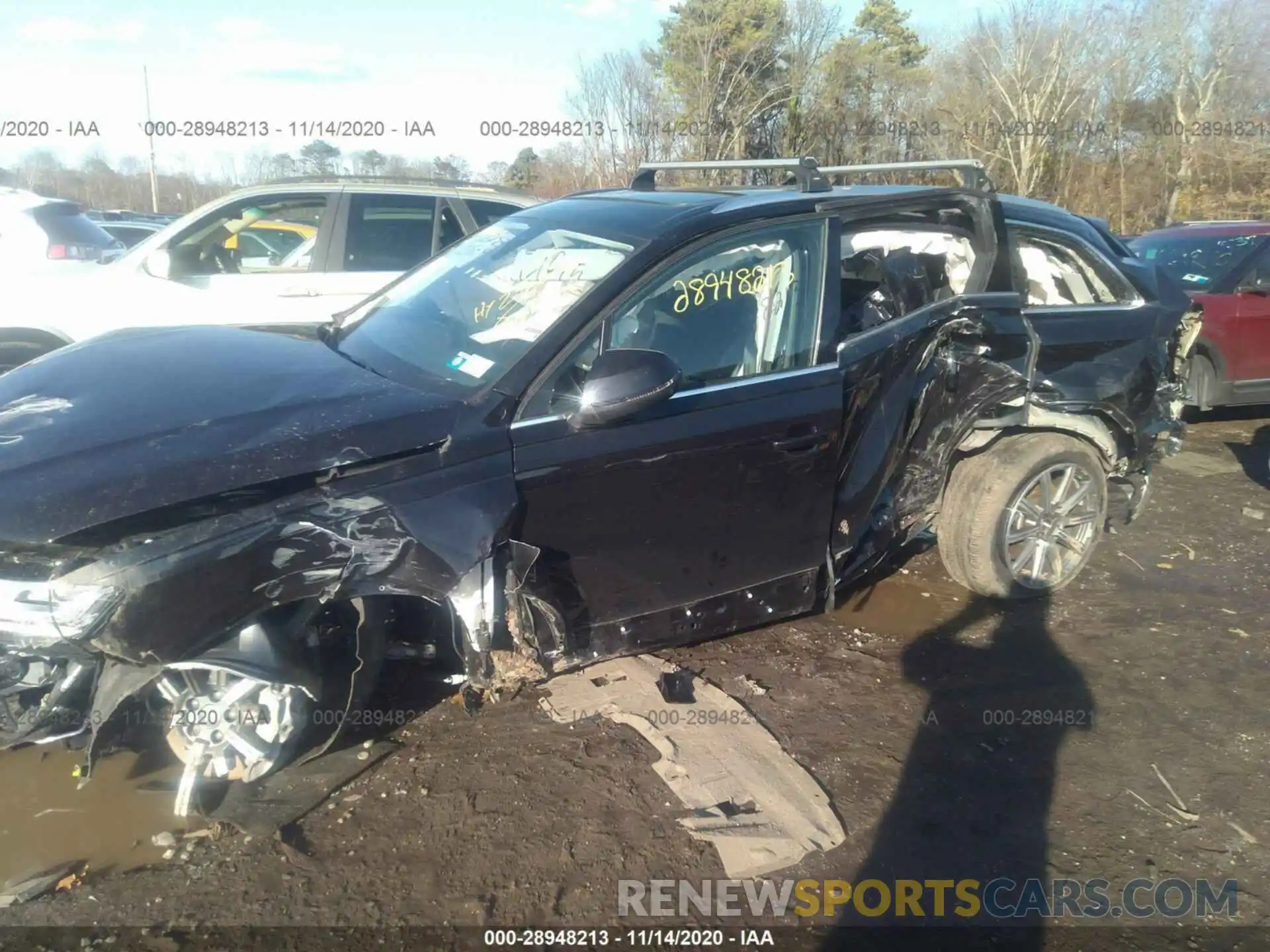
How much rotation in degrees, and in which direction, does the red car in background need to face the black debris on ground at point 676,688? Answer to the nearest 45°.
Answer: approximately 45° to its left

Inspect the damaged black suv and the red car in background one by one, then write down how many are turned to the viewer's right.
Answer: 0

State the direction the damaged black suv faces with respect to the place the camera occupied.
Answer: facing the viewer and to the left of the viewer

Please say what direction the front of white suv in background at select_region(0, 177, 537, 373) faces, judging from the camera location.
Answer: facing to the left of the viewer

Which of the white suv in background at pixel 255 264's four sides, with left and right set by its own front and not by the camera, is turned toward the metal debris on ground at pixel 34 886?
left

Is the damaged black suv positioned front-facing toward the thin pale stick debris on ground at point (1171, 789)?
no

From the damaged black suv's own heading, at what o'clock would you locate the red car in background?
The red car in background is roughly at 6 o'clock from the damaged black suv.

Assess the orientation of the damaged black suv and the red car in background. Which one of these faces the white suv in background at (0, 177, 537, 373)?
the red car in background

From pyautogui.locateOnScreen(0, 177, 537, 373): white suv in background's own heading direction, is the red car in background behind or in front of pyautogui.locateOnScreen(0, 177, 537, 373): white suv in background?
behind

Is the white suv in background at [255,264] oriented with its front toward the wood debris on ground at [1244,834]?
no

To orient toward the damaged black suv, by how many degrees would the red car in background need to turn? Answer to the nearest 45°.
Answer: approximately 45° to its left

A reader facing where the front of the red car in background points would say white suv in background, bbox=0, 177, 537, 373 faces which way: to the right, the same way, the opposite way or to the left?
the same way

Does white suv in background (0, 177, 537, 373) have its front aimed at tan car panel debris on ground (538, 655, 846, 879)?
no

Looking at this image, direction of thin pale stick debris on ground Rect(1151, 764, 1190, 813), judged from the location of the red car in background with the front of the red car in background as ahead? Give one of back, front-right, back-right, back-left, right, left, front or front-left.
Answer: front-left

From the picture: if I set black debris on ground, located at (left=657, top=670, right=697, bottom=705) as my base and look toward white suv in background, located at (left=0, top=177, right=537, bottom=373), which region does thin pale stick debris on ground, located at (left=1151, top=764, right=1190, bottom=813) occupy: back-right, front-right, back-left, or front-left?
back-right

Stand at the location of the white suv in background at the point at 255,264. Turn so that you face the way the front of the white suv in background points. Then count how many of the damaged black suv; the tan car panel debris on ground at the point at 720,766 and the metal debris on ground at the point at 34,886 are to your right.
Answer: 0
